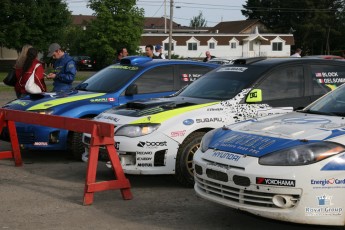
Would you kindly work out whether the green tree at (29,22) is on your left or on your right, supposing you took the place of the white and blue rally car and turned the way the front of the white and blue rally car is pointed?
on your right

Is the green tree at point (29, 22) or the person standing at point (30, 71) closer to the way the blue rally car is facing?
the person standing

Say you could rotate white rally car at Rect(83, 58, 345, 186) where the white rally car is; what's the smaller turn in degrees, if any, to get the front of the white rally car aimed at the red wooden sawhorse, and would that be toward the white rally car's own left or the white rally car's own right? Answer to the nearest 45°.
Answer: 0° — it already faces it

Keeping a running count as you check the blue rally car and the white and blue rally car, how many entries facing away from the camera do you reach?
0

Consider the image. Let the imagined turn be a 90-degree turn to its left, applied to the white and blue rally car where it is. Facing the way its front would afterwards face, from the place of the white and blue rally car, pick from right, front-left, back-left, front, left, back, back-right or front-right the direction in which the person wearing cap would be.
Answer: back

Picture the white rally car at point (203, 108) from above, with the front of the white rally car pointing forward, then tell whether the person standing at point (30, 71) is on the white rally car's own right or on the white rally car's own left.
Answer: on the white rally car's own right

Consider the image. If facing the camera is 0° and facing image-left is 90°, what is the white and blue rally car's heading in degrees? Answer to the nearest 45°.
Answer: approximately 45°

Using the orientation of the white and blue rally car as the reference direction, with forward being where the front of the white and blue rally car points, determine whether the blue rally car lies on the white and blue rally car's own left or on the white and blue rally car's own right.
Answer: on the white and blue rally car's own right

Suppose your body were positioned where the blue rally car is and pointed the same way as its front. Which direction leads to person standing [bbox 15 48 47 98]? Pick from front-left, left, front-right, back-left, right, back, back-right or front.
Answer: right

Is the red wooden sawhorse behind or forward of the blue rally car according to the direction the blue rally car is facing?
forward
